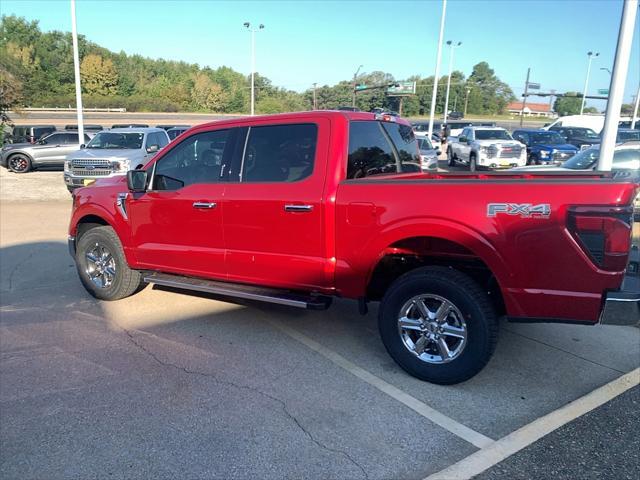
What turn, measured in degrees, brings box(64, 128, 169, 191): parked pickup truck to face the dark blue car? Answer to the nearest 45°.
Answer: approximately 135° to its left

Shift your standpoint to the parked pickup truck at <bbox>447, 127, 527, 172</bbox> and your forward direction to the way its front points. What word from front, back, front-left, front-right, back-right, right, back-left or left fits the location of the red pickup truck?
front-right

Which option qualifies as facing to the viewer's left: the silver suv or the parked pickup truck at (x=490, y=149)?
the silver suv

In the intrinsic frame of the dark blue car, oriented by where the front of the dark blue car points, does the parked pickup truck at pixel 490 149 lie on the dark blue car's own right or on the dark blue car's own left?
on the dark blue car's own right

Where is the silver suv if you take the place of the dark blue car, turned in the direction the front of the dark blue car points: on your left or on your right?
on your right

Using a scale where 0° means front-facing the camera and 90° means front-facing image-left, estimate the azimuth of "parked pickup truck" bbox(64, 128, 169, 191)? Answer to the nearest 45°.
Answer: approximately 45°

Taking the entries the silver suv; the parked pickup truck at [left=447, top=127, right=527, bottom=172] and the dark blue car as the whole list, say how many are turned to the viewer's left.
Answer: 1

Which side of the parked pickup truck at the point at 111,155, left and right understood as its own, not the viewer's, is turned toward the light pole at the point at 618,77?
left

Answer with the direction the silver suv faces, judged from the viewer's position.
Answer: facing to the left of the viewer

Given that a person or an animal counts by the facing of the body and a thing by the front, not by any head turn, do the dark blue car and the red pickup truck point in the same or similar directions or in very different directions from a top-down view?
very different directions

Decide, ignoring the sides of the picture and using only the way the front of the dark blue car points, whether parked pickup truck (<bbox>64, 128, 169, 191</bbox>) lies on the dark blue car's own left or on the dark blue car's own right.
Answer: on the dark blue car's own right

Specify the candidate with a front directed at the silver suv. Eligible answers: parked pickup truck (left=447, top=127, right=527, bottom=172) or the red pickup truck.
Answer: the red pickup truck

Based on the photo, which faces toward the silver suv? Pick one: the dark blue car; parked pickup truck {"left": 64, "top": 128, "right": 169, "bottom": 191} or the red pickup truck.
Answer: the red pickup truck

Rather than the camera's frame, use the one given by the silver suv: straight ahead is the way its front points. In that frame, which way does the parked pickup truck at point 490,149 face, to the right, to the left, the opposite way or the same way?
to the left

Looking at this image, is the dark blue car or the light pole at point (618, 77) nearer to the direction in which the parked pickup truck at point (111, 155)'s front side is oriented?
the light pole

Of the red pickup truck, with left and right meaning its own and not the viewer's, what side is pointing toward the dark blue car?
right

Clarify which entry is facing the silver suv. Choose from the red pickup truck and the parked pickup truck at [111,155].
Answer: the red pickup truck

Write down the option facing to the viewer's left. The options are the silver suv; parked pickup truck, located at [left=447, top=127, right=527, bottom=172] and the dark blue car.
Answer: the silver suv

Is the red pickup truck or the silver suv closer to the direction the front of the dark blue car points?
the red pickup truck
